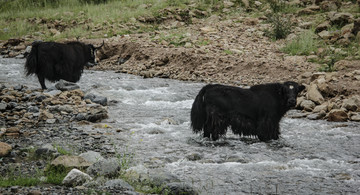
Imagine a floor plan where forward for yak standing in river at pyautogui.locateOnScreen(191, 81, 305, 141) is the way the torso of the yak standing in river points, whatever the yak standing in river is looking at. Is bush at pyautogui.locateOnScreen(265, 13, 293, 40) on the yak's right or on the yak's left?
on the yak's left

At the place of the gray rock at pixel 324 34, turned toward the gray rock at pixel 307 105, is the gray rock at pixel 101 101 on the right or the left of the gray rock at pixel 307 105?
right

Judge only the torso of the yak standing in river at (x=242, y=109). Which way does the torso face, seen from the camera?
to the viewer's right

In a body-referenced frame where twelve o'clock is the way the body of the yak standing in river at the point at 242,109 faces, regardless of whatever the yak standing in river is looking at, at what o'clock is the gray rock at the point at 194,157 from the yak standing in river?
The gray rock is roughly at 4 o'clock from the yak standing in river.

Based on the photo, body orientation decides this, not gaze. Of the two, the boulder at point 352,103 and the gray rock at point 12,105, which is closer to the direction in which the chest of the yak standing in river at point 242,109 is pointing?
the boulder

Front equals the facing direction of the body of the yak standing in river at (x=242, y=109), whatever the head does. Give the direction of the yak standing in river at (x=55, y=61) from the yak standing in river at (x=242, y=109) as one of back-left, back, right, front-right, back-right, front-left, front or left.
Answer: back-left

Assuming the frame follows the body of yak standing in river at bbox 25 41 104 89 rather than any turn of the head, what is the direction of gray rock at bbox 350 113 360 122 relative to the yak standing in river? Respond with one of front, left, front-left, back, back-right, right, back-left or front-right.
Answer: front-right

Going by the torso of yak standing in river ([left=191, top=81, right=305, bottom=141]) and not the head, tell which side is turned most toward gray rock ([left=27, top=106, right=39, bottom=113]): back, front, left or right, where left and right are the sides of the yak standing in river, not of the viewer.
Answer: back

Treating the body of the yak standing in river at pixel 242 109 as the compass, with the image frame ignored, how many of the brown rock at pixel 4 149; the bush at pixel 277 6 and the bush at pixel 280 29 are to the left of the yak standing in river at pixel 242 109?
2

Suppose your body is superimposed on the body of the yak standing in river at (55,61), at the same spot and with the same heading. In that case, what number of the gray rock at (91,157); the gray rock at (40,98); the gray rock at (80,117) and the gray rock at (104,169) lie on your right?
4

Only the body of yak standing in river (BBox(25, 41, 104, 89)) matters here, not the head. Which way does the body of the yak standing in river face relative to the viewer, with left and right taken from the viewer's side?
facing to the right of the viewer
